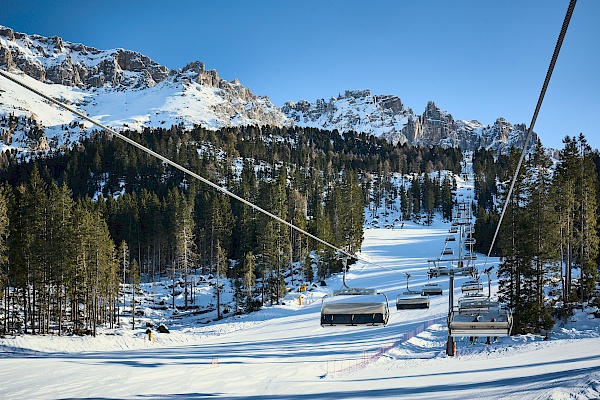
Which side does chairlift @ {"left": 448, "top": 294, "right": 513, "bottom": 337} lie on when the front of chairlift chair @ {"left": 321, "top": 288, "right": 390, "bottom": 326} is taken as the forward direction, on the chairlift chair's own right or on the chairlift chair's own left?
on the chairlift chair's own left

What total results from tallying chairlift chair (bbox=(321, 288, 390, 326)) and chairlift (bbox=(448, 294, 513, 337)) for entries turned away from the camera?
1

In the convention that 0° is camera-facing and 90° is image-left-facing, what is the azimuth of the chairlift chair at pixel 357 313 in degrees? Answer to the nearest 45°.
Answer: approximately 0°

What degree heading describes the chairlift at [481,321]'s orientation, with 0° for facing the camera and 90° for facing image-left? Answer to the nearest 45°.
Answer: approximately 180°

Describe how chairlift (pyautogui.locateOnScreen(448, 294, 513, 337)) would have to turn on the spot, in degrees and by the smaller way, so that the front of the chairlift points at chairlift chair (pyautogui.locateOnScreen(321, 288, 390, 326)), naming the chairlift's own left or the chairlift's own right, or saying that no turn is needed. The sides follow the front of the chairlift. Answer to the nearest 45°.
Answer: approximately 135° to the chairlift's own left

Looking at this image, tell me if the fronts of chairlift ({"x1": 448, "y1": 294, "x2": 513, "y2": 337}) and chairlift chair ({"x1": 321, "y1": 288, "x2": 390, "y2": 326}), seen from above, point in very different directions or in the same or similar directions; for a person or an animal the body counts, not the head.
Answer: very different directions
